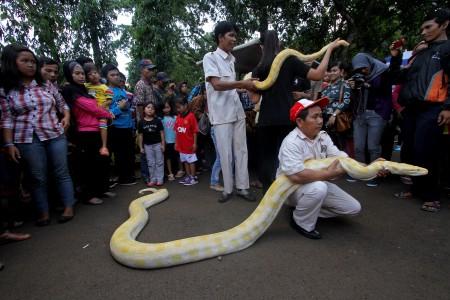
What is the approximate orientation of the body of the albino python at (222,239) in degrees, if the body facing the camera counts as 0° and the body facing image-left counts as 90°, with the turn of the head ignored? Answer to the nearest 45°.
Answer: approximately 270°

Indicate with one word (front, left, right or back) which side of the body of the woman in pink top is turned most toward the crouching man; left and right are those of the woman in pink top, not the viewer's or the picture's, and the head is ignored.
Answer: front

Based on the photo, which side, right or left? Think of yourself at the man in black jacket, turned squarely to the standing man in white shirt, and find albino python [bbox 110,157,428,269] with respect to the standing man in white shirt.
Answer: left

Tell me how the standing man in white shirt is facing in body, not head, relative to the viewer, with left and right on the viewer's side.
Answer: facing the viewer and to the right of the viewer

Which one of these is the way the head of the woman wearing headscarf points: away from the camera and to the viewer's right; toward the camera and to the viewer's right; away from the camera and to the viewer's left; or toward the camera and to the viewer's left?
toward the camera and to the viewer's left

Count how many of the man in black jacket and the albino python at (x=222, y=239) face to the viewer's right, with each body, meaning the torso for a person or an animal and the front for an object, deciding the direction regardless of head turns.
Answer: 1

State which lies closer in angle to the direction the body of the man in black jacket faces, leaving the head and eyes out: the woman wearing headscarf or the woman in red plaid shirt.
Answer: the woman in red plaid shirt

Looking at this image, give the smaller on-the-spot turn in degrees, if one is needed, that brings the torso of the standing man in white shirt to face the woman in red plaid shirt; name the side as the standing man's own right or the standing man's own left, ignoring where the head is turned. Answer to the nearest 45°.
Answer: approximately 135° to the standing man's own right

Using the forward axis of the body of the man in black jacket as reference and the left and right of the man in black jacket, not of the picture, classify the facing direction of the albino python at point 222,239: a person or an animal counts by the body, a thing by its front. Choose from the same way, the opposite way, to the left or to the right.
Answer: the opposite way

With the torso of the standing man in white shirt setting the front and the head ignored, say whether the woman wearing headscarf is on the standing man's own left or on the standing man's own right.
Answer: on the standing man's own left
